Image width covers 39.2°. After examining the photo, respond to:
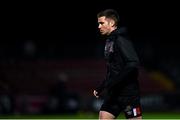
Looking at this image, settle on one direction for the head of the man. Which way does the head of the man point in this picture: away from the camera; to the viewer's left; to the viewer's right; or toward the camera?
to the viewer's left

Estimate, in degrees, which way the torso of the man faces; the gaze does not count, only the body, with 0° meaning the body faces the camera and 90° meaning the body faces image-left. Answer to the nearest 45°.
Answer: approximately 90°
